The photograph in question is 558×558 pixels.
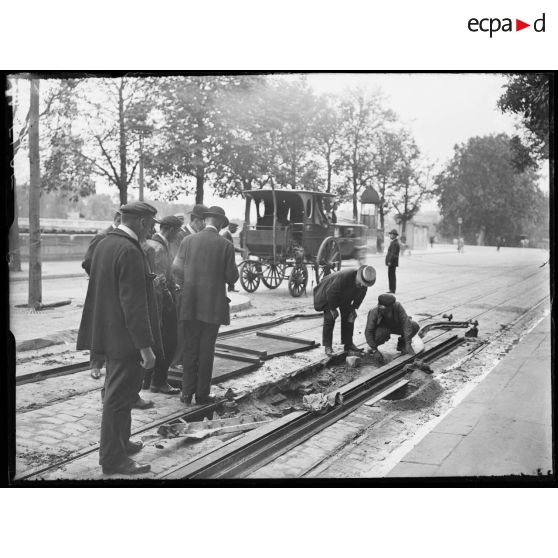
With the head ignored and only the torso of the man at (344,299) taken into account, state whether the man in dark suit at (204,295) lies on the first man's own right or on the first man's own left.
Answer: on the first man's own right

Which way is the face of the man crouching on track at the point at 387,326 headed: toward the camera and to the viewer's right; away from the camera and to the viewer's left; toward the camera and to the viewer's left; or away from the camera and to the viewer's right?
toward the camera and to the viewer's left

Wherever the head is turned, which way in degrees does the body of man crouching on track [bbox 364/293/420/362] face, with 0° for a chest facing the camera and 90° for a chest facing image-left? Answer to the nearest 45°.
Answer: approximately 0°

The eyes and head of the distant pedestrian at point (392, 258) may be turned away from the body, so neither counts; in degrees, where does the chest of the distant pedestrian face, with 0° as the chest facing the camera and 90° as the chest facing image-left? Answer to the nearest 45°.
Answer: approximately 45°

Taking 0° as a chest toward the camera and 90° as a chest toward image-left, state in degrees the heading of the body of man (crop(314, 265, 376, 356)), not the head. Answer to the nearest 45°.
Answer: approximately 315°

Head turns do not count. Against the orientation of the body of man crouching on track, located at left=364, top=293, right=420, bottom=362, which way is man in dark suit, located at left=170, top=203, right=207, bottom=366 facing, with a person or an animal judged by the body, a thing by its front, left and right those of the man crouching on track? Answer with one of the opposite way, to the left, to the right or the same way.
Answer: to the left

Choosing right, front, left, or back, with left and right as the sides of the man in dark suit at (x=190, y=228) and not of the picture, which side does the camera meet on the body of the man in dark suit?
right
